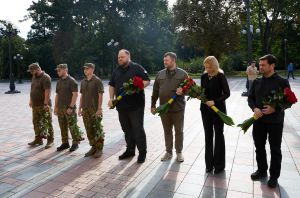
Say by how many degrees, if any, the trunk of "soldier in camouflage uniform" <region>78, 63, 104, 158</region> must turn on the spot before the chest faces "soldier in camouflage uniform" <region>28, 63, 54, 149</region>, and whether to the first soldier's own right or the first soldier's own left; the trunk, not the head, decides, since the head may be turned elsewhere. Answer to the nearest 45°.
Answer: approximately 90° to the first soldier's own right

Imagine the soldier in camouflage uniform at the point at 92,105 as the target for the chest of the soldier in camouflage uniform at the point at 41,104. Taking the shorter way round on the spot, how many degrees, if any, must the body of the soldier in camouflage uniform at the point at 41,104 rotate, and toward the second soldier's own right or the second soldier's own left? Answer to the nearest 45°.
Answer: approximately 90° to the second soldier's own left

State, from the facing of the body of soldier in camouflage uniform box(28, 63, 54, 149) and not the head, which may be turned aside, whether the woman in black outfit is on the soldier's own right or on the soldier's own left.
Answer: on the soldier's own left

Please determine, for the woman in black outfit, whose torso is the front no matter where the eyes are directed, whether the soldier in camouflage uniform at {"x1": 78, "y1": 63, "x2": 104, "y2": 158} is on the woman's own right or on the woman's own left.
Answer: on the woman's own right

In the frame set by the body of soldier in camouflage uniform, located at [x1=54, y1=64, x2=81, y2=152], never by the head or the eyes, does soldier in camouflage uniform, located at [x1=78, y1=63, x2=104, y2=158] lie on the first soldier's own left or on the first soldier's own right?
on the first soldier's own left

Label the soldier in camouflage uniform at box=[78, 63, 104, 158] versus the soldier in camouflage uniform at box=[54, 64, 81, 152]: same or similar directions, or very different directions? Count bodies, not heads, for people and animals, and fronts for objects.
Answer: same or similar directions

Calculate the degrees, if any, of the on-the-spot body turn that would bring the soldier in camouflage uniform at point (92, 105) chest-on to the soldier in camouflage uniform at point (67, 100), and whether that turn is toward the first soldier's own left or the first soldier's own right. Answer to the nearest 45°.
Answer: approximately 90° to the first soldier's own right

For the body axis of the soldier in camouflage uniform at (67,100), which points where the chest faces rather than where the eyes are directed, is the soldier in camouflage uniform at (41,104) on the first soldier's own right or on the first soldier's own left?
on the first soldier's own right

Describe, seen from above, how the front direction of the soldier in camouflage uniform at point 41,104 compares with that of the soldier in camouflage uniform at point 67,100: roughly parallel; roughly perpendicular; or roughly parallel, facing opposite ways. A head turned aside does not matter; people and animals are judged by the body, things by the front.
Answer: roughly parallel

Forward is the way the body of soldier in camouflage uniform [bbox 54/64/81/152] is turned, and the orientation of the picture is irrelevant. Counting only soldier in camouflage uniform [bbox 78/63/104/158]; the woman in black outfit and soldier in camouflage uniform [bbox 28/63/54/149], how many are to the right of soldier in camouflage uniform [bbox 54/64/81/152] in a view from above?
1

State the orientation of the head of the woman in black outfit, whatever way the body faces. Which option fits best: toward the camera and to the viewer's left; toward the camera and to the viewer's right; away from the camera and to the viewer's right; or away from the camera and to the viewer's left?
toward the camera and to the viewer's left

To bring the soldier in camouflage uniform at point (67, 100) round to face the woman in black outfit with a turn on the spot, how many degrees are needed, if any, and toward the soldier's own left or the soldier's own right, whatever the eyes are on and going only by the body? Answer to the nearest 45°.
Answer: approximately 90° to the soldier's own left

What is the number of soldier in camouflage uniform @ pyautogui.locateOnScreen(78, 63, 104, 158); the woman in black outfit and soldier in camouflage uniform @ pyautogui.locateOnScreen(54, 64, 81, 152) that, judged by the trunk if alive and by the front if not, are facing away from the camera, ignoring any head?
0
